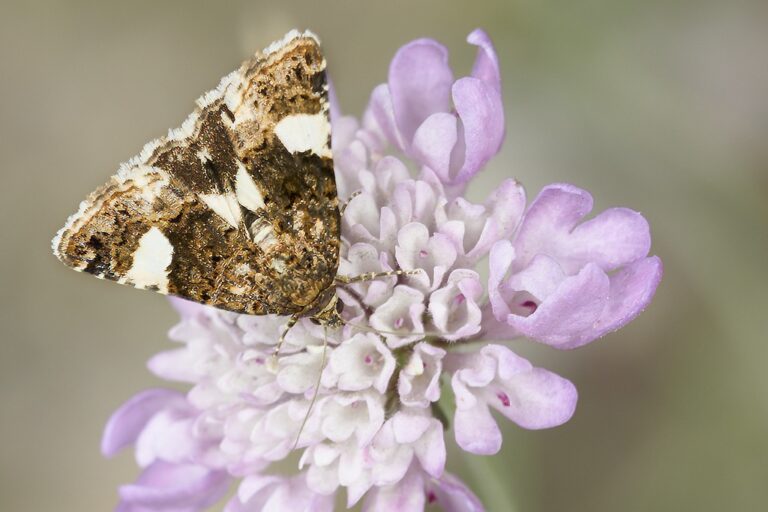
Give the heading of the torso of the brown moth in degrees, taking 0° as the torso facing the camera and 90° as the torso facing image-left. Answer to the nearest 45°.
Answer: approximately 315°
